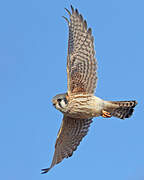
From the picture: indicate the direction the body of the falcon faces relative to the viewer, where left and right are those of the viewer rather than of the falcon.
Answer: facing to the left of the viewer
